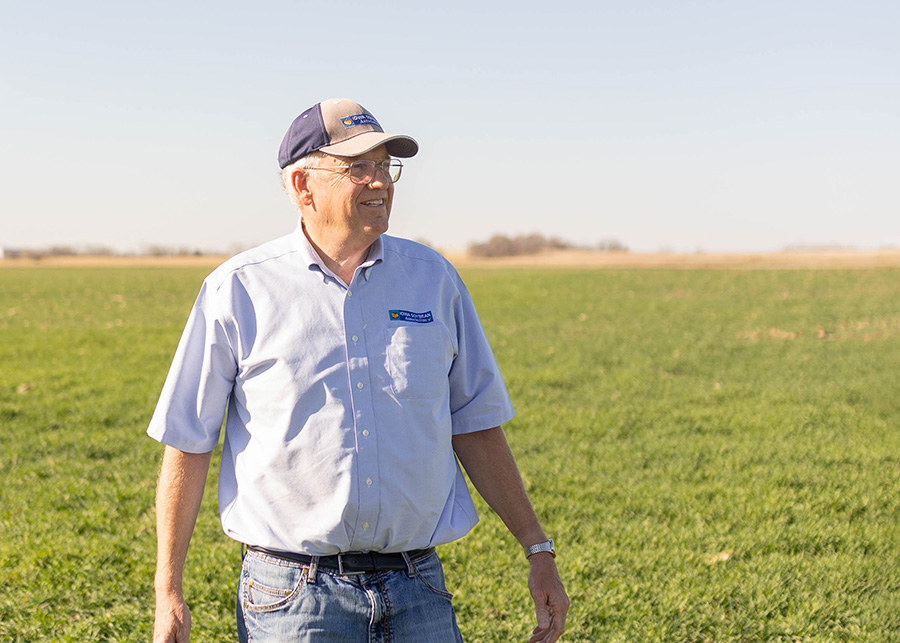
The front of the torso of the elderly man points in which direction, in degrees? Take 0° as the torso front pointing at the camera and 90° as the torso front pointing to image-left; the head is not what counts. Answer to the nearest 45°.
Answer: approximately 0°

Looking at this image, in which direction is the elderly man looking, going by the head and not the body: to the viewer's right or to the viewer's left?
to the viewer's right
